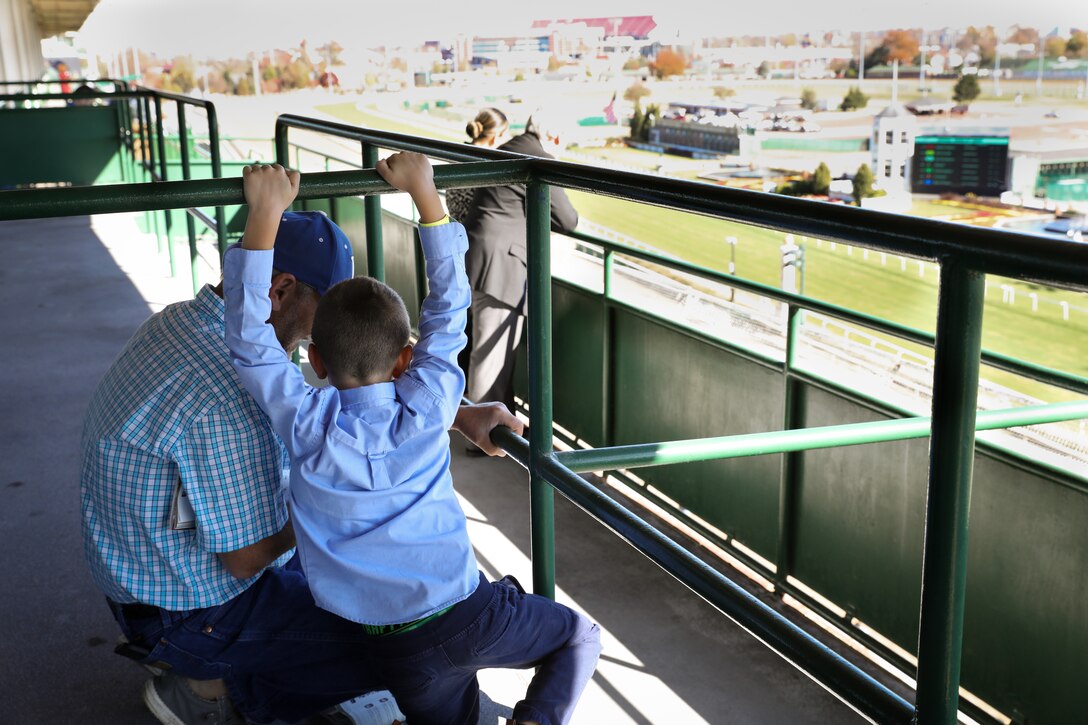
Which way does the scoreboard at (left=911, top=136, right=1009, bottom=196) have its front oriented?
toward the camera

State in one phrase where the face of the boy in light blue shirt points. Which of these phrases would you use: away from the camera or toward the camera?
away from the camera

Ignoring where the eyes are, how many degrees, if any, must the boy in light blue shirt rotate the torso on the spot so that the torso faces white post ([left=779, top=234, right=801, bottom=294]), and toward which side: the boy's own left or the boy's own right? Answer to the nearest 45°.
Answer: approximately 45° to the boy's own right

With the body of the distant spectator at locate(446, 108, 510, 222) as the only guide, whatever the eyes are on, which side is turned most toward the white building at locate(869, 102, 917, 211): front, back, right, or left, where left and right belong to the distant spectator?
front

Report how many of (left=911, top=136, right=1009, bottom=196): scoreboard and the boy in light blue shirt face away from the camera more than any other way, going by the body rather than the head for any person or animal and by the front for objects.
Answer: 1

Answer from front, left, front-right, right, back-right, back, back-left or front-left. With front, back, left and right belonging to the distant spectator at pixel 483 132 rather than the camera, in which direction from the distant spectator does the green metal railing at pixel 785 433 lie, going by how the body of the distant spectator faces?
back-right

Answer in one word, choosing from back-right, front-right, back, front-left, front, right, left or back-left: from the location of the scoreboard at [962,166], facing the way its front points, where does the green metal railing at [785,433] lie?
front

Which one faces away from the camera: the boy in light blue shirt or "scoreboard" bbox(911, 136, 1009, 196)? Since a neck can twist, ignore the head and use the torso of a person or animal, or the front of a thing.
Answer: the boy in light blue shirt

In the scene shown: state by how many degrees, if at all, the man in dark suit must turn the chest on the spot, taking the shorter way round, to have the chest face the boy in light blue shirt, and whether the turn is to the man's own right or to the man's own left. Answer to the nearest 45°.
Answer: approximately 135° to the man's own right

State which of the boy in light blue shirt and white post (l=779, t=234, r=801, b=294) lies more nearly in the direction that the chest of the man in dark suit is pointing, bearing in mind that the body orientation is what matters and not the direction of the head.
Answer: the white post

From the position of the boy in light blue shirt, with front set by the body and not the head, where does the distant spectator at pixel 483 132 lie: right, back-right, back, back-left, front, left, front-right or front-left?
front

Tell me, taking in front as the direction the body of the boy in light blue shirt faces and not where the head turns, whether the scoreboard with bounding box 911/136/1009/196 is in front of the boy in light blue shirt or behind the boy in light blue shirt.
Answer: in front

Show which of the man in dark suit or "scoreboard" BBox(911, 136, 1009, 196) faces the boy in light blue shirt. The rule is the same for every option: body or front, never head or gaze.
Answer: the scoreboard

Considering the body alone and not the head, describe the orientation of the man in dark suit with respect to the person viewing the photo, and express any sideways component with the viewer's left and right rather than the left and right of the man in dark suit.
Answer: facing away from the viewer and to the right of the viewer

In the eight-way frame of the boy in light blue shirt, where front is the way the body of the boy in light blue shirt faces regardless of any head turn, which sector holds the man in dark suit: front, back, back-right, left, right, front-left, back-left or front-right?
front

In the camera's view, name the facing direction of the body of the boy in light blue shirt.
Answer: away from the camera

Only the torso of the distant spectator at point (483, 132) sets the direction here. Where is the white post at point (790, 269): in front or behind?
in front
